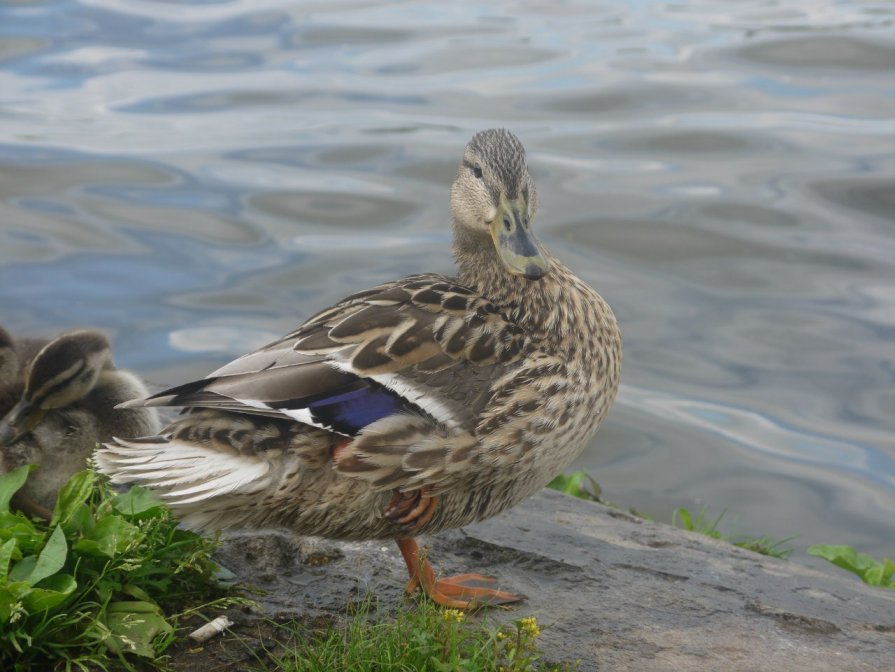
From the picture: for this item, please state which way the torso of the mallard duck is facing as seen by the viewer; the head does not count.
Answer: to the viewer's right

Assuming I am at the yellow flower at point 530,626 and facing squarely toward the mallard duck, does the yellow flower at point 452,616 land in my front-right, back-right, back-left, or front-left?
front-left

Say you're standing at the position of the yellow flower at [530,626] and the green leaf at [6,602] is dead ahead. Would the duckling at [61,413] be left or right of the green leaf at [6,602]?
right

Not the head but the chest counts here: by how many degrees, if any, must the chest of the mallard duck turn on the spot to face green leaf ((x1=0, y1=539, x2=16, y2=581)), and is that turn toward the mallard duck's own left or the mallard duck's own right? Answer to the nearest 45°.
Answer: approximately 180°

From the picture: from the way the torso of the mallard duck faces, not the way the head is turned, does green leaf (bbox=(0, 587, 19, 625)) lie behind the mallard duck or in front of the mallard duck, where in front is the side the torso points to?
behind

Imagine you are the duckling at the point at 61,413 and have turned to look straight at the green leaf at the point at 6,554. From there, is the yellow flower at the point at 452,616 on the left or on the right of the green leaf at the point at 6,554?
left

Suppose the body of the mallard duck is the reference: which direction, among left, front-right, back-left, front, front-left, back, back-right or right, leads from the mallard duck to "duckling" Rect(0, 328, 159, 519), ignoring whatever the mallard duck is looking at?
back-left
